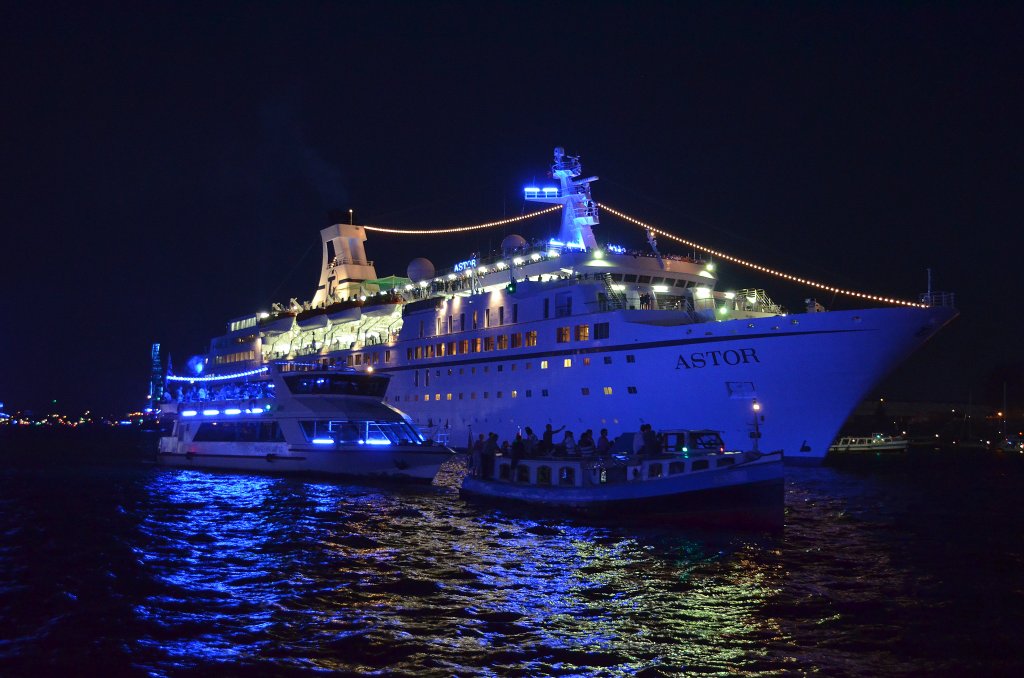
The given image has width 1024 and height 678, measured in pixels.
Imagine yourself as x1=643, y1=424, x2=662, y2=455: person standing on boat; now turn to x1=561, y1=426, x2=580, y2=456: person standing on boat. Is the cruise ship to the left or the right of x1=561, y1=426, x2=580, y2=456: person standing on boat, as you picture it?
right

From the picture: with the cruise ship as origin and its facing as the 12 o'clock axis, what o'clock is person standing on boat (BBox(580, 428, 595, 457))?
The person standing on boat is roughly at 2 o'clock from the cruise ship.

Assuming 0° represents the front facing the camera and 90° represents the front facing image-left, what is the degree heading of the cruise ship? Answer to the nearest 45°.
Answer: approximately 315°

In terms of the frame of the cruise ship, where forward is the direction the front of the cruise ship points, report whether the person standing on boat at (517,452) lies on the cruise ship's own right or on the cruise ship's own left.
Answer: on the cruise ship's own right
